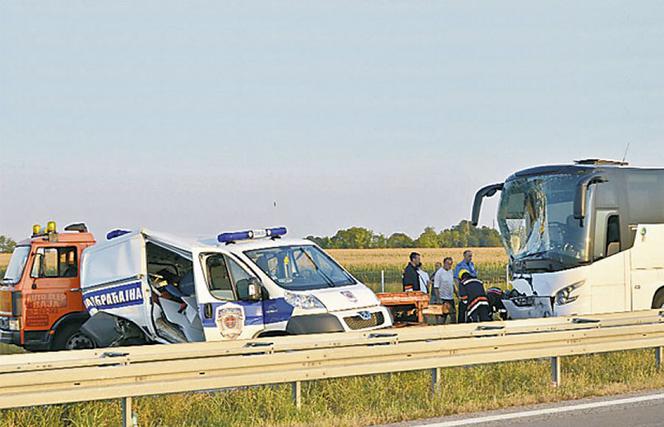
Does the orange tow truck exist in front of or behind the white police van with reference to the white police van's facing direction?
behind

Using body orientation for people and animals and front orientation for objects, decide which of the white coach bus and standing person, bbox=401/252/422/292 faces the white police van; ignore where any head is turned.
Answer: the white coach bus

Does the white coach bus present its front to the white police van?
yes

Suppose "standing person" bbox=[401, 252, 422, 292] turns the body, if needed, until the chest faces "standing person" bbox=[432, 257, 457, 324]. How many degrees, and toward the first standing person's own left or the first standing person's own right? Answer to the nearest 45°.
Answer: approximately 45° to the first standing person's own left

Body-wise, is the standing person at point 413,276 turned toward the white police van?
no

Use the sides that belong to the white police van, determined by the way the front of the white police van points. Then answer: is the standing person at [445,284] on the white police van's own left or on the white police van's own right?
on the white police van's own left

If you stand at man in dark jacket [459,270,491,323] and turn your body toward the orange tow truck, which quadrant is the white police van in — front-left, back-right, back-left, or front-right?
front-left

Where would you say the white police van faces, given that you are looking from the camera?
facing the viewer and to the right of the viewer
